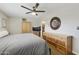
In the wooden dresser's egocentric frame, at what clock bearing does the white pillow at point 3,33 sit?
The white pillow is roughly at 12 o'clock from the wooden dresser.

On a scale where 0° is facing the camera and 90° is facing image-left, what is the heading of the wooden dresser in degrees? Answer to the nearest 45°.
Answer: approximately 45°

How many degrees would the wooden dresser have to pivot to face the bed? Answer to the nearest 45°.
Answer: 0° — it already faces it
